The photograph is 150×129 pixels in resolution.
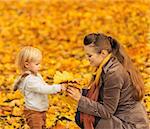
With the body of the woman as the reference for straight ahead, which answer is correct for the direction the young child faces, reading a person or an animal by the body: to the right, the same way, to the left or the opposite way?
the opposite way

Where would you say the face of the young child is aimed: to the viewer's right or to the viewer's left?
to the viewer's right

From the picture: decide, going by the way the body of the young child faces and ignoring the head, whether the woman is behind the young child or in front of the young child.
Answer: in front

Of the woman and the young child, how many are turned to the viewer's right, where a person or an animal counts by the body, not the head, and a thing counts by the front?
1

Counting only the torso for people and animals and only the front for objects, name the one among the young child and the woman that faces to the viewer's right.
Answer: the young child

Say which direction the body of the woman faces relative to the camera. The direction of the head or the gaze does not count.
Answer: to the viewer's left

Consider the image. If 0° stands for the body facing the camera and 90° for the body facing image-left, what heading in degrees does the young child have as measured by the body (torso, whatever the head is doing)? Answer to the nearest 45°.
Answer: approximately 270°

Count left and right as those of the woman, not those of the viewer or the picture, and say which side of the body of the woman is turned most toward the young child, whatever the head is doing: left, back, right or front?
front
